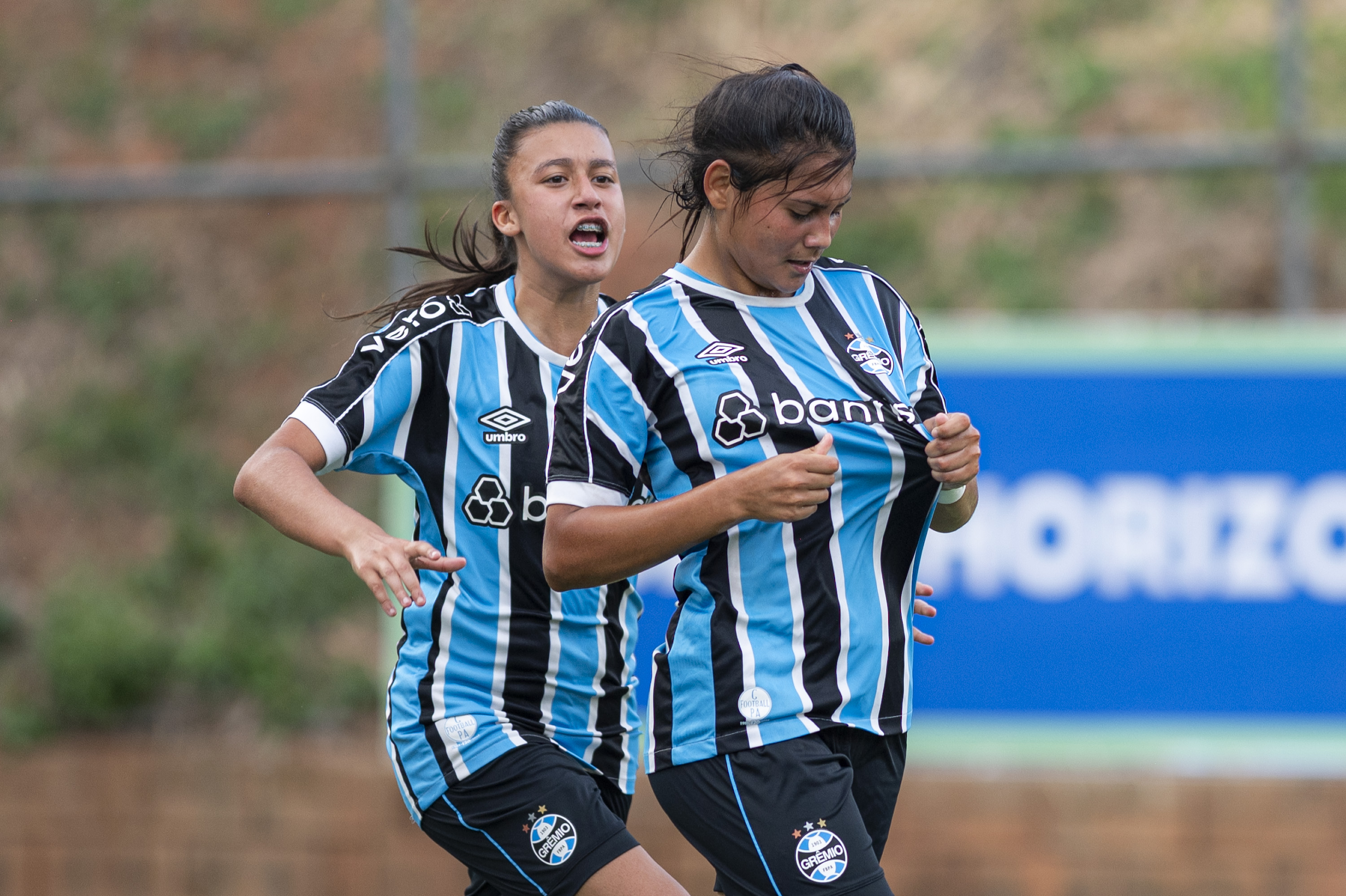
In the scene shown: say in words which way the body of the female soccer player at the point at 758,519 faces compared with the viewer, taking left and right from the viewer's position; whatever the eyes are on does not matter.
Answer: facing the viewer and to the right of the viewer

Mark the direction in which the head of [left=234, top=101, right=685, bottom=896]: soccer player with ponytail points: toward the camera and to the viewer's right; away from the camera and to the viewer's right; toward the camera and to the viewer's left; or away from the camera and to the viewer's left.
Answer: toward the camera and to the viewer's right

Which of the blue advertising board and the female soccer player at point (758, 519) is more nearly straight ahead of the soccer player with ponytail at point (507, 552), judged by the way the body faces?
the female soccer player

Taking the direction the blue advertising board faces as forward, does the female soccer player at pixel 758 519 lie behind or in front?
in front

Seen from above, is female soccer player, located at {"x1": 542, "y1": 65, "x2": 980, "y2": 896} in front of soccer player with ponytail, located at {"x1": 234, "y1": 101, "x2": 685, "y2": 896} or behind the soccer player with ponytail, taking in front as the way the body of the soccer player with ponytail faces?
in front

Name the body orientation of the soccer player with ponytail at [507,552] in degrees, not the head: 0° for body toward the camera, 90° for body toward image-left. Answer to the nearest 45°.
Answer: approximately 315°

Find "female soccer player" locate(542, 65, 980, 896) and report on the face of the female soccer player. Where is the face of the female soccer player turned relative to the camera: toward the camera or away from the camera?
toward the camera

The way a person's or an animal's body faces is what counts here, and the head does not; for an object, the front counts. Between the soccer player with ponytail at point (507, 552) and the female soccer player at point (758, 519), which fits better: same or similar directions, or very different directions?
same or similar directions

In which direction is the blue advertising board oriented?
toward the camera

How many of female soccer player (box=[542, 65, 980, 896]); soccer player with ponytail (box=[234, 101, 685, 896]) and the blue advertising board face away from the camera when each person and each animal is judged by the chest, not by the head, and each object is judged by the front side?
0

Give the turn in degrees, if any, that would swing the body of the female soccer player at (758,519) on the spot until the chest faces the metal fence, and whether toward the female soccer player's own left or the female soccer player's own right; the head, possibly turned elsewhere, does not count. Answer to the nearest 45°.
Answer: approximately 135° to the female soccer player's own left

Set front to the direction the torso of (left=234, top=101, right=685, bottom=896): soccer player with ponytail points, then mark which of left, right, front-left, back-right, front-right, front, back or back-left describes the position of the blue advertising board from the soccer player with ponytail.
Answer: left
